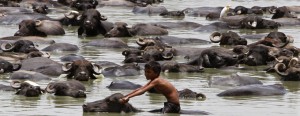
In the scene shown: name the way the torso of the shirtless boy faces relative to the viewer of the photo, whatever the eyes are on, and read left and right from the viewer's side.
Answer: facing to the left of the viewer

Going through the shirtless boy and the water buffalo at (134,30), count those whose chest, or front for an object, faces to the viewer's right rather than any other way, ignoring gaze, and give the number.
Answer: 0

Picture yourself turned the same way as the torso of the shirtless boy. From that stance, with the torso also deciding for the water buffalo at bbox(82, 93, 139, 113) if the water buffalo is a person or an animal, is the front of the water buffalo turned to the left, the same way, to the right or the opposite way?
the same way

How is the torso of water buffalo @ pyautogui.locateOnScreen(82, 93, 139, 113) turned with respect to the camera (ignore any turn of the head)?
to the viewer's left

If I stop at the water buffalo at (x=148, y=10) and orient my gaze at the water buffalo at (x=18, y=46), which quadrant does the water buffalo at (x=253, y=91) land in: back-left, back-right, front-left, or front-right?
front-left
